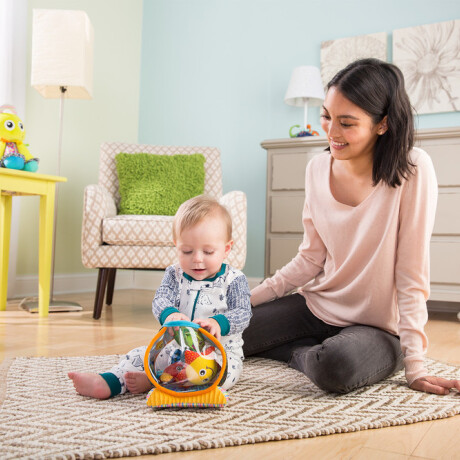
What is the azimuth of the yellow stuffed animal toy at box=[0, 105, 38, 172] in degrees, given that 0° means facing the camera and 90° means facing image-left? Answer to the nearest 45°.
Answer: approximately 315°

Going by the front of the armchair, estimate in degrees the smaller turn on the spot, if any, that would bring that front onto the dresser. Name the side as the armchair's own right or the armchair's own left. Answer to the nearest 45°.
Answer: approximately 135° to the armchair's own left

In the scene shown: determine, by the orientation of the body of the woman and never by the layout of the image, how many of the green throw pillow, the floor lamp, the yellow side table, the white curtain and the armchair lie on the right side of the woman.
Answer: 5

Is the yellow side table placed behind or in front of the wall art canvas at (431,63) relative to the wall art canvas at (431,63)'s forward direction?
in front

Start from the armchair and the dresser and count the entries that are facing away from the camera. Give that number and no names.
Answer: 0

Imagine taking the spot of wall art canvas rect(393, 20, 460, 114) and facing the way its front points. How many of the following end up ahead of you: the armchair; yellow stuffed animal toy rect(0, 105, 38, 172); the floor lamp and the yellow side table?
4

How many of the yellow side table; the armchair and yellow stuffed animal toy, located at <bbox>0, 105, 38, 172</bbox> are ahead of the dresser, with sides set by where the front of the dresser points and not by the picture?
3

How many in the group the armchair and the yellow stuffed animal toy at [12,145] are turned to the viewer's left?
0

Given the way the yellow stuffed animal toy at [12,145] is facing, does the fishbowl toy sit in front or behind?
in front

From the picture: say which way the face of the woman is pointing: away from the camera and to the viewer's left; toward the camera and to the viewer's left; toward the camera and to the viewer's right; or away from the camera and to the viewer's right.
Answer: toward the camera and to the viewer's left

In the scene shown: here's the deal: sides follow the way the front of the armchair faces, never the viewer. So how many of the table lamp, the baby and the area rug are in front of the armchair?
2

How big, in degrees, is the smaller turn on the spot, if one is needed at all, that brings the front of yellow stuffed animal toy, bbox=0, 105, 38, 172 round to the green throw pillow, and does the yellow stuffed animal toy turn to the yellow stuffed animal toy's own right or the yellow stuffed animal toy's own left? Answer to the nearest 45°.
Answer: approximately 45° to the yellow stuffed animal toy's own left
